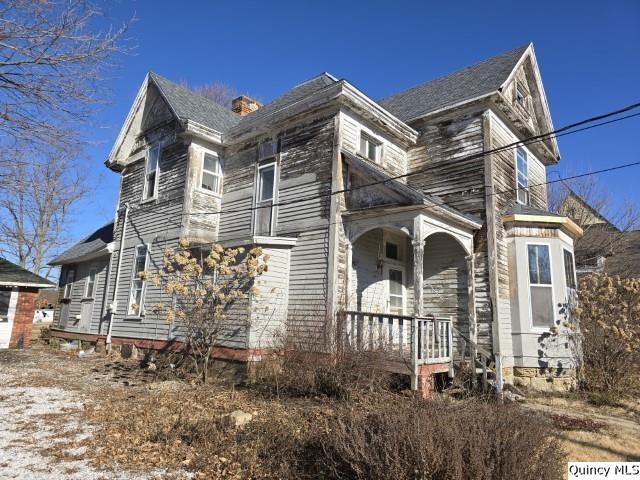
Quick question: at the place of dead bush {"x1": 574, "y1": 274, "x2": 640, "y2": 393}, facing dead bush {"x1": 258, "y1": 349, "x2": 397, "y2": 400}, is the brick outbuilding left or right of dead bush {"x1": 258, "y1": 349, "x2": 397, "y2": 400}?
right

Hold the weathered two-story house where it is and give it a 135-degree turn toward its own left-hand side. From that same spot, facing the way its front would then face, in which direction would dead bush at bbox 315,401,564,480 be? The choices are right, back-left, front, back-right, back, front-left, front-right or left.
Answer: back

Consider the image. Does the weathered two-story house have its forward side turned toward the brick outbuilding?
no

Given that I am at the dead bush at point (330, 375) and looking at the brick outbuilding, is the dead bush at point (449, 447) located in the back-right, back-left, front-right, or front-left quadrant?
back-left

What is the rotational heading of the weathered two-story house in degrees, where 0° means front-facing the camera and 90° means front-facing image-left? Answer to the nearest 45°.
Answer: approximately 315°

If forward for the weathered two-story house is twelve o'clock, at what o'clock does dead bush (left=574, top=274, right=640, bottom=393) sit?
The dead bush is roughly at 11 o'clock from the weathered two-story house.

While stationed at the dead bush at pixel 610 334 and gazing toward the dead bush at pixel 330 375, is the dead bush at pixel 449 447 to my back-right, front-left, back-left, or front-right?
front-left
